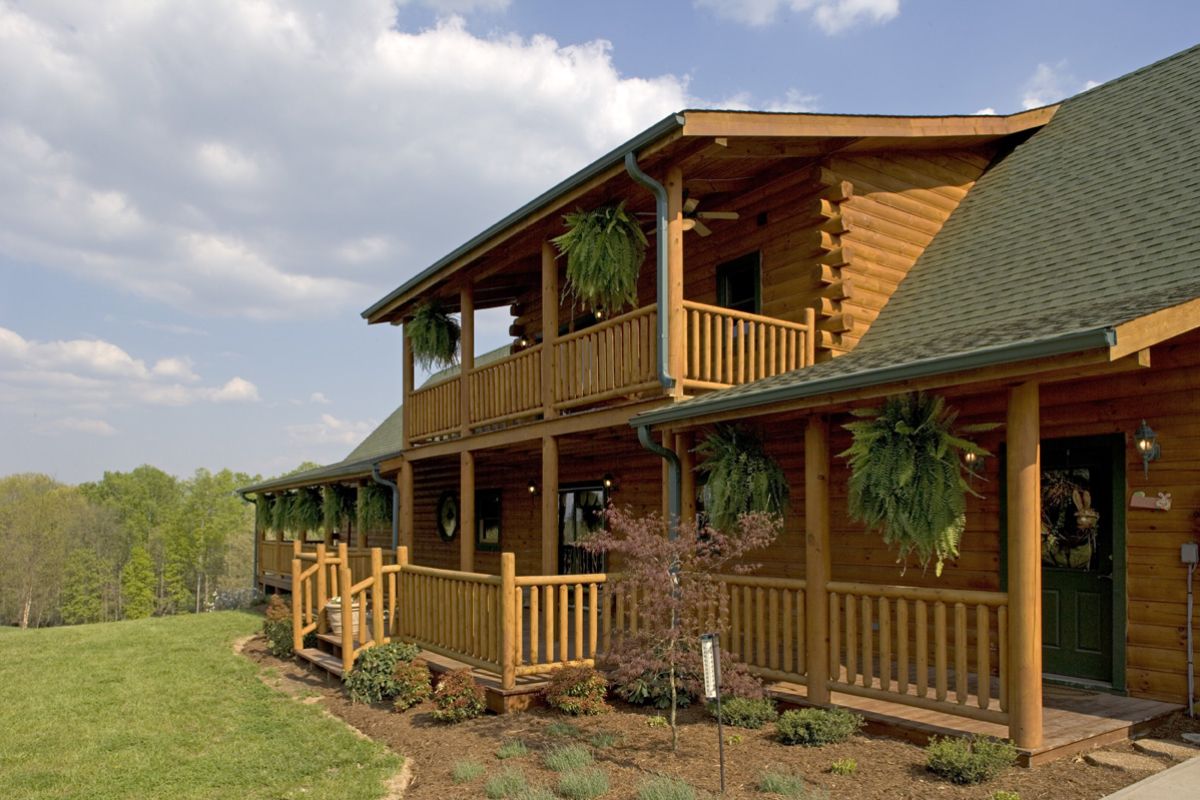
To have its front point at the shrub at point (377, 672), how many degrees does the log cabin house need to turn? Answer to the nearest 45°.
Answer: approximately 45° to its right

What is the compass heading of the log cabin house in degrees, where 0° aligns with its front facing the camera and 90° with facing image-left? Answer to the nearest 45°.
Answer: approximately 45°

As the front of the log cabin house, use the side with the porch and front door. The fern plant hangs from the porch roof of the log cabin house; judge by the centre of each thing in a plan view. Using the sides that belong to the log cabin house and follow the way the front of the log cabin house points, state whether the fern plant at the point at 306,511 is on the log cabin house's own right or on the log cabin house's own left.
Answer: on the log cabin house's own right

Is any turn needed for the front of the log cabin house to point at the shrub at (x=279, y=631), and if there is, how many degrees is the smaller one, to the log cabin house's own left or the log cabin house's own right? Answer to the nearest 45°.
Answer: approximately 90° to the log cabin house's own right

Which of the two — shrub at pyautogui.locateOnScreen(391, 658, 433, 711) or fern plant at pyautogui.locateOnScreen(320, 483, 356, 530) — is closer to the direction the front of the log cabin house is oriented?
the shrub

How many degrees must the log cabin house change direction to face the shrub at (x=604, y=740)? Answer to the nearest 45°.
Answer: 0° — it already faces it

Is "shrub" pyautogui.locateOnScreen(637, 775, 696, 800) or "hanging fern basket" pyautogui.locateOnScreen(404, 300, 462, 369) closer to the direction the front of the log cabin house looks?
the shrub

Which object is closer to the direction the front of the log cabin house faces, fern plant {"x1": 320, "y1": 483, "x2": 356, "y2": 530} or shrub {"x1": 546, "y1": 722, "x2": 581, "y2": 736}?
the shrub
